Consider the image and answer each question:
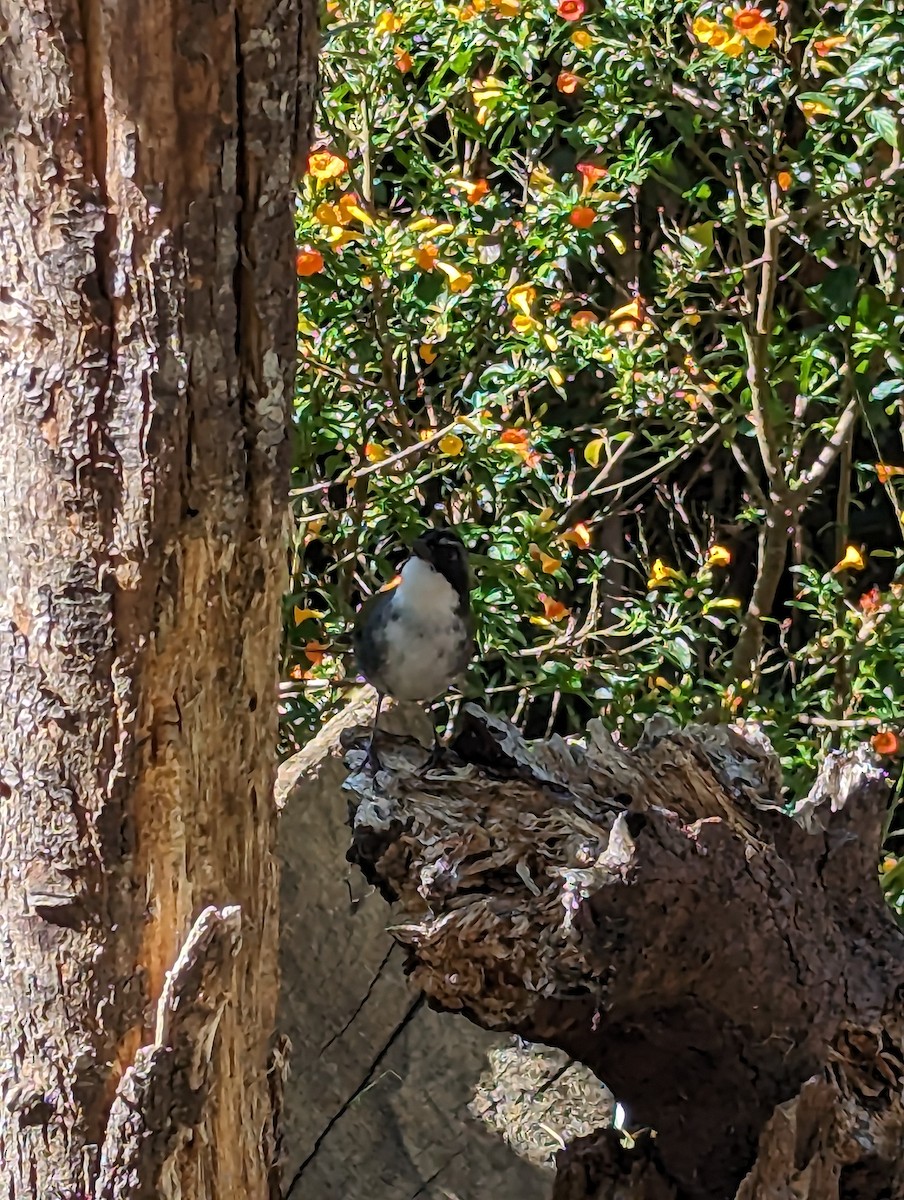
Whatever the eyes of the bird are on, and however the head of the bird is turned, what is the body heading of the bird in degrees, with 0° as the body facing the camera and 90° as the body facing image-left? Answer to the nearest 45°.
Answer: approximately 0°
